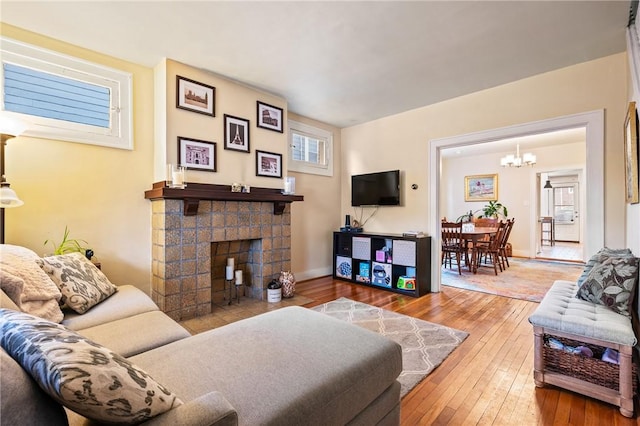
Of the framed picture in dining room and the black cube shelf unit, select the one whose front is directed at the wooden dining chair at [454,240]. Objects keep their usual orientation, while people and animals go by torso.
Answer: the framed picture in dining room

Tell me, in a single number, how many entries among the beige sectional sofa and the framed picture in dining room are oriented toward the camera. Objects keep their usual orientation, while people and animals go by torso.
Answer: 1

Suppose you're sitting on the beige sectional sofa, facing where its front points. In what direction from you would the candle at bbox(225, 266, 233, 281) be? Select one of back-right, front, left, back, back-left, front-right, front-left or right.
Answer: front-left

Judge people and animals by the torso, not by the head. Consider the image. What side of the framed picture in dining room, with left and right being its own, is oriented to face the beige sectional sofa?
front

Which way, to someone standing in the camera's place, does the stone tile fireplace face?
facing the viewer and to the right of the viewer

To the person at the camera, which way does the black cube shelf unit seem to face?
facing the viewer and to the left of the viewer

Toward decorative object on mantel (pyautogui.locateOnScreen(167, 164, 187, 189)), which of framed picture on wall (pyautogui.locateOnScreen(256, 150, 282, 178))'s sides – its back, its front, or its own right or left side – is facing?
right

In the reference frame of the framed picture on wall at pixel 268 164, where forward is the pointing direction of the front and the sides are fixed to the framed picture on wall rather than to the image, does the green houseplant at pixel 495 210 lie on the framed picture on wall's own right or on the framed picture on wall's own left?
on the framed picture on wall's own left

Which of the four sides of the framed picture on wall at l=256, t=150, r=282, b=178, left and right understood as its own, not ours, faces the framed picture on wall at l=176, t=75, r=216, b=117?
right

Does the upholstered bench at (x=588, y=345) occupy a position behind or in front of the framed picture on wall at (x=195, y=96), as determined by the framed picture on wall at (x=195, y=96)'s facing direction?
in front

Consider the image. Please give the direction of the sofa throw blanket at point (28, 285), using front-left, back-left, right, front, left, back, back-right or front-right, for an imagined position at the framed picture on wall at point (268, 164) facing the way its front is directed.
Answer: right

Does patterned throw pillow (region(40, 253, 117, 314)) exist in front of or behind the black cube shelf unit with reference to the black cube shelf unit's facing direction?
in front

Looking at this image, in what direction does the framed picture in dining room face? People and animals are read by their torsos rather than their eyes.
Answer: toward the camera

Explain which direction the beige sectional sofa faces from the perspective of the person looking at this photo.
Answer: facing away from the viewer and to the right of the viewer

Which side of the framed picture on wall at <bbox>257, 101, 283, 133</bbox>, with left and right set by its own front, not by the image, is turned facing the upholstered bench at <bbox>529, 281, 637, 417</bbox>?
front

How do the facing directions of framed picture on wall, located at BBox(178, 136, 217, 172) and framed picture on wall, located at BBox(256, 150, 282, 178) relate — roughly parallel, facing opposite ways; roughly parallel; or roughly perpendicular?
roughly parallel
